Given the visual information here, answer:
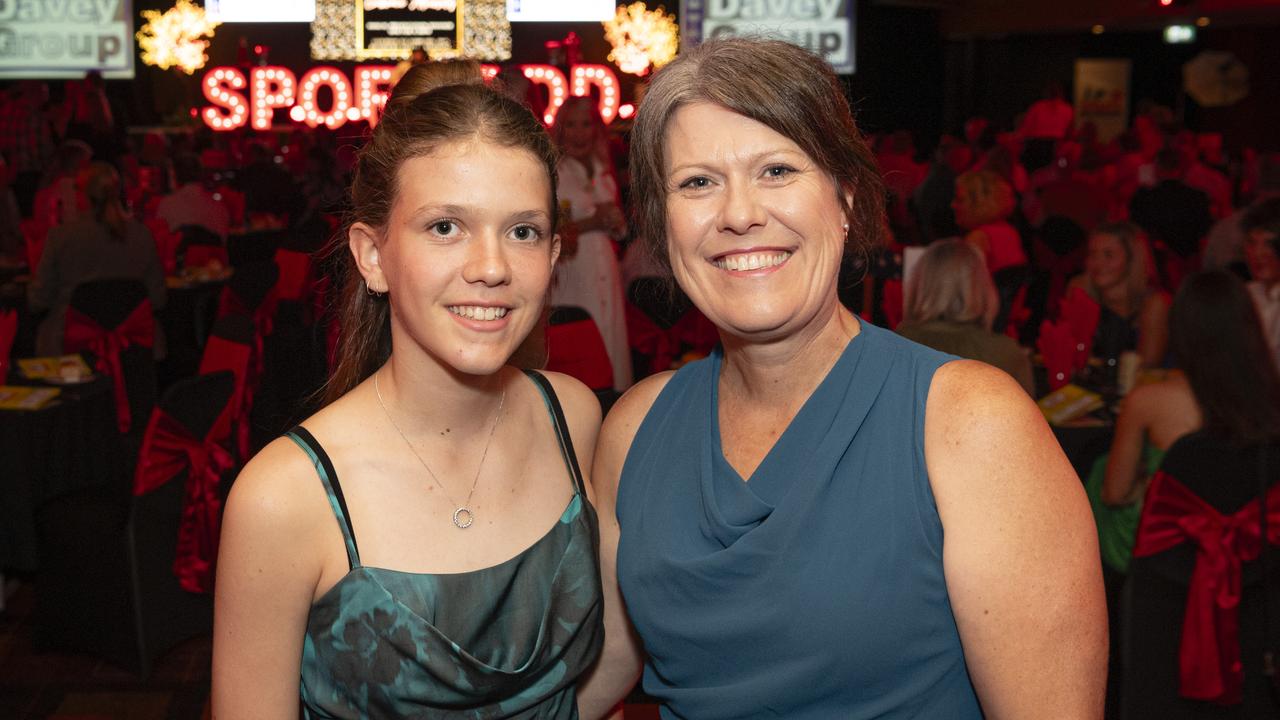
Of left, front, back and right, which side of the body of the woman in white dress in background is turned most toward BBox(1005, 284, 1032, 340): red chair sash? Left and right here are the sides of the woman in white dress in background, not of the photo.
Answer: left

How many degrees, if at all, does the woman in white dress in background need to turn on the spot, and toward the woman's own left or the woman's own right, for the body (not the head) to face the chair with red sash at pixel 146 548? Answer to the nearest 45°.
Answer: approximately 45° to the woman's own right

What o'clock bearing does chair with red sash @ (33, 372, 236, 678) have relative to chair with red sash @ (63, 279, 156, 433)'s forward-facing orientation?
chair with red sash @ (33, 372, 236, 678) is roughly at 6 o'clock from chair with red sash @ (63, 279, 156, 433).

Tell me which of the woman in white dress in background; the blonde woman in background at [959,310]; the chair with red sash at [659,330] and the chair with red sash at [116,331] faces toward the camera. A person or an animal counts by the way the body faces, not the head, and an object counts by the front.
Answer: the woman in white dress in background

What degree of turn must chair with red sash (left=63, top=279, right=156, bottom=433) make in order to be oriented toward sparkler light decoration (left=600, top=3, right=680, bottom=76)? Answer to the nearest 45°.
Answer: approximately 45° to its right

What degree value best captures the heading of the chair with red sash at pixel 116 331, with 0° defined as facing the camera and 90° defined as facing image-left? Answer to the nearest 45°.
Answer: approximately 180°

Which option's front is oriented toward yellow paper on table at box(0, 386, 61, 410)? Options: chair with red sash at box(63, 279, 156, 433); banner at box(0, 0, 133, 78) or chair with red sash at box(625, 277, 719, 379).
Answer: the banner

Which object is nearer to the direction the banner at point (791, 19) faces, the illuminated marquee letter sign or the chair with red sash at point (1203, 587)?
the chair with red sash

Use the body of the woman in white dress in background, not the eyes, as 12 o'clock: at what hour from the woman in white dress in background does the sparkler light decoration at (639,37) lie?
The sparkler light decoration is roughly at 6 o'clock from the woman in white dress in background.

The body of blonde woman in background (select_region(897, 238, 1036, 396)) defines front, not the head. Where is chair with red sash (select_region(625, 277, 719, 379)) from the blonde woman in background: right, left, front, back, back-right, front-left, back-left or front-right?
front-left

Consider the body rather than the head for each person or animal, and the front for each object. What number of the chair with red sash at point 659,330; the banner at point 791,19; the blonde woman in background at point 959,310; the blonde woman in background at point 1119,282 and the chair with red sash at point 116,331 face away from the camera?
3

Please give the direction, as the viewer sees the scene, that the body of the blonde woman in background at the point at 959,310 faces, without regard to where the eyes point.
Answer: away from the camera

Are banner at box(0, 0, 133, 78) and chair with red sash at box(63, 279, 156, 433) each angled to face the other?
yes

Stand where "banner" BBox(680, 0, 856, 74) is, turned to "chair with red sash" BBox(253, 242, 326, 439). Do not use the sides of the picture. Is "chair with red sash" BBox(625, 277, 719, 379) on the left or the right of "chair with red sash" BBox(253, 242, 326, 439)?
left

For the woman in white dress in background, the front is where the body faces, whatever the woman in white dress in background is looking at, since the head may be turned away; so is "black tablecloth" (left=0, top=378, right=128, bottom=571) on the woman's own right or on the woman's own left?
on the woman's own right

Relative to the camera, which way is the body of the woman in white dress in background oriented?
toward the camera

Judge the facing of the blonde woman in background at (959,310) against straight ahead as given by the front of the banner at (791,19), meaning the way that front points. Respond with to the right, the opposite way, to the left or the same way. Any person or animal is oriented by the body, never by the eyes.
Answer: the opposite way
